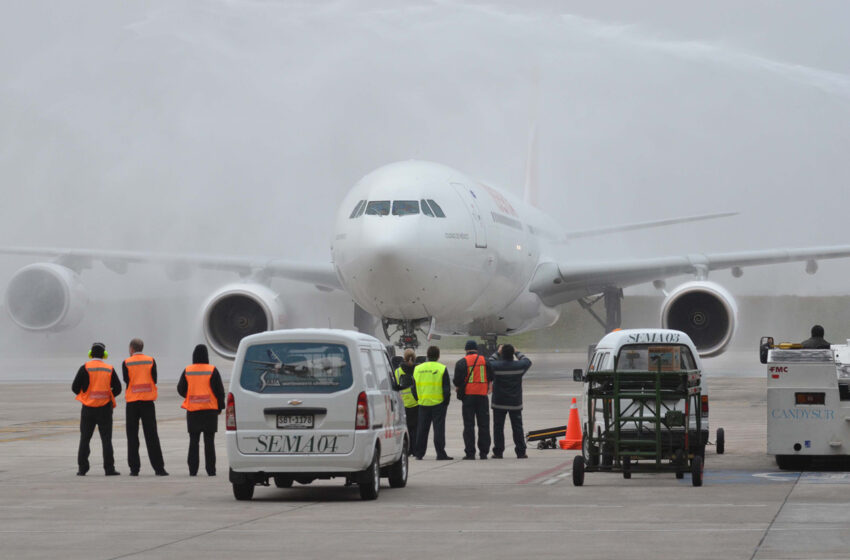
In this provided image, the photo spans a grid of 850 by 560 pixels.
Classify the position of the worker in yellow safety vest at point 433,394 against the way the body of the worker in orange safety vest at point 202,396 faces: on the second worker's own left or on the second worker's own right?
on the second worker's own right

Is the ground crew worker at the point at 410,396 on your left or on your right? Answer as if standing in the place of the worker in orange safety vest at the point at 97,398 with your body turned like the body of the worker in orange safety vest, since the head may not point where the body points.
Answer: on your right

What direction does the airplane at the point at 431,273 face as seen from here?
toward the camera

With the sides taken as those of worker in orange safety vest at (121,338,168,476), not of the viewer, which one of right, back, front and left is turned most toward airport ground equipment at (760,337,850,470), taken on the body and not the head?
right

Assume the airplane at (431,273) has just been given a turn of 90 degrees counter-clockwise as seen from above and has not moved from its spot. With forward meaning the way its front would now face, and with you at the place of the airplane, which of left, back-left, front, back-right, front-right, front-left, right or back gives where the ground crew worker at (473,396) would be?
right

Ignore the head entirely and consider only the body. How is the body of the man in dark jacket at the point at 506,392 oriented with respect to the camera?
away from the camera

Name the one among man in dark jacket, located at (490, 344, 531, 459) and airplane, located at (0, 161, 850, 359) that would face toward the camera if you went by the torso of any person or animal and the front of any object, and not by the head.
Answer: the airplane

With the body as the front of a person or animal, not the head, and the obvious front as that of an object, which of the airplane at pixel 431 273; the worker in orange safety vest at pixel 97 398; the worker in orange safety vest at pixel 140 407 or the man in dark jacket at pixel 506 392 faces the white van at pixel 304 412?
the airplane

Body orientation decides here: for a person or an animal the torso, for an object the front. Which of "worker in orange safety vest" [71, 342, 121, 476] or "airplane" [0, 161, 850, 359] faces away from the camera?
the worker in orange safety vest

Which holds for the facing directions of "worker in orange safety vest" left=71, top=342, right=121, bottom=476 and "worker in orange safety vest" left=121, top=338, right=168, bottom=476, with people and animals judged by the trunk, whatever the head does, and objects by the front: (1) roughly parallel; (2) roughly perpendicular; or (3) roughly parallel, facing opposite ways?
roughly parallel

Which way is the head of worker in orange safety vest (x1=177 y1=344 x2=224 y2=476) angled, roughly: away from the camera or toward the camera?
away from the camera

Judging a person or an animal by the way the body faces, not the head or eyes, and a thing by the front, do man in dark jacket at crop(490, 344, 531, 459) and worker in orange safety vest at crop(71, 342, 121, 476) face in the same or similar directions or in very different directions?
same or similar directions

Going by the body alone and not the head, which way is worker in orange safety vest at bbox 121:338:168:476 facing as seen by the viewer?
away from the camera

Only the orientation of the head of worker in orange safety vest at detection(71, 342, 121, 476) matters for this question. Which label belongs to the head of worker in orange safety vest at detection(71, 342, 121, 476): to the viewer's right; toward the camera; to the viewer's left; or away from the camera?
away from the camera

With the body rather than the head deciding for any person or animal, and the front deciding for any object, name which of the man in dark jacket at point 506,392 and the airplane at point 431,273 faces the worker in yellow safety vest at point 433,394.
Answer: the airplane

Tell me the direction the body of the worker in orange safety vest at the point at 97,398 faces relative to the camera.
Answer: away from the camera

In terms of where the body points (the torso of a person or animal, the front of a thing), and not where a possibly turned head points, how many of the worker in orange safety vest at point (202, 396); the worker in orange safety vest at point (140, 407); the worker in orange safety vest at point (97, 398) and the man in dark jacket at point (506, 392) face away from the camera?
4

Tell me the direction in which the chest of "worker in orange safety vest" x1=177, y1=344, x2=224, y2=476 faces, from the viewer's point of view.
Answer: away from the camera

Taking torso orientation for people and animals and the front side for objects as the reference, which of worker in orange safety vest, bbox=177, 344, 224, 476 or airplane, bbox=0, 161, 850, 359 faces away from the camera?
the worker in orange safety vest
